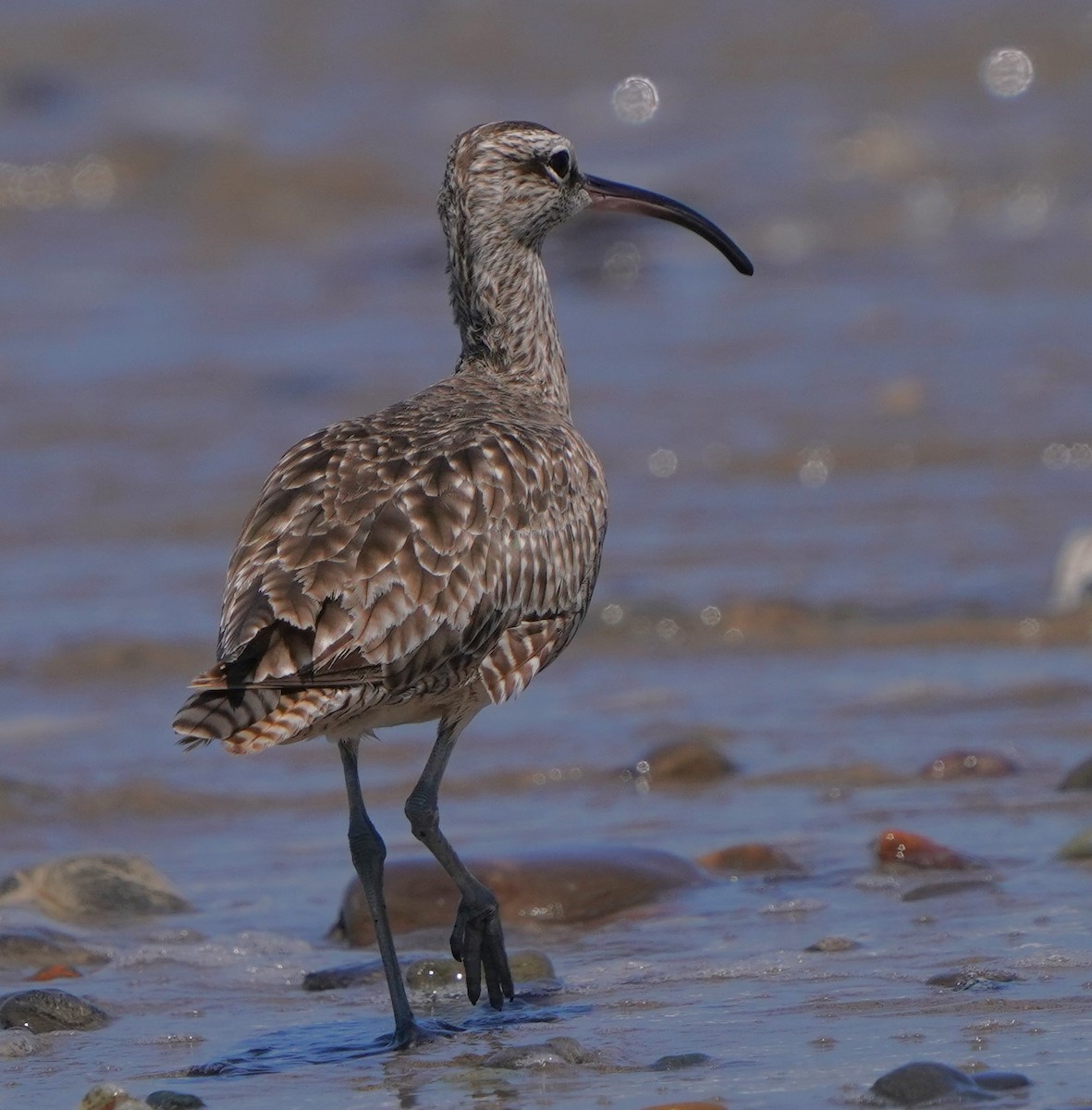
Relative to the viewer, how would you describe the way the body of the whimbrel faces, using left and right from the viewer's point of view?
facing away from the viewer and to the right of the viewer

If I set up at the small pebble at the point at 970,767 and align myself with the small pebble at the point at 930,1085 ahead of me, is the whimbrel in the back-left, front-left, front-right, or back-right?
front-right

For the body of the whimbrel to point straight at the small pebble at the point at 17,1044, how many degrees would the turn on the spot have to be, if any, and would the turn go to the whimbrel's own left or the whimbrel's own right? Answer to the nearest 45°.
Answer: approximately 135° to the whimbrel's own left

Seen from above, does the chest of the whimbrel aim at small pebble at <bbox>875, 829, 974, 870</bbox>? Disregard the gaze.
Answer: yes

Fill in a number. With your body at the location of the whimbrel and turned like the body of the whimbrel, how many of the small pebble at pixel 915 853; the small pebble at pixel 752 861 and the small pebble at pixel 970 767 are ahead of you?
3

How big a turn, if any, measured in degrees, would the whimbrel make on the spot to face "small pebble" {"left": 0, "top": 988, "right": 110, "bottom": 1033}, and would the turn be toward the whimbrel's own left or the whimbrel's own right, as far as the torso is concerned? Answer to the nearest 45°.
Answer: approximately 135° to the whimbrel's own left

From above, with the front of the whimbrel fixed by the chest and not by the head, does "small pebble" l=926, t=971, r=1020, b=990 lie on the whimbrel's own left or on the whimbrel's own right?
on the whimbrel's own right

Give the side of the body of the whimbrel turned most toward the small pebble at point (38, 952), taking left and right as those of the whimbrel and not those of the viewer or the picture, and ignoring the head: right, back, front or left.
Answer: left

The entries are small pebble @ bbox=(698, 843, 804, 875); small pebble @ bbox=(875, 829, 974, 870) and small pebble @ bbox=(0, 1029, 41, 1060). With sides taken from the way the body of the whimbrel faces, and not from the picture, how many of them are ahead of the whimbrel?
2

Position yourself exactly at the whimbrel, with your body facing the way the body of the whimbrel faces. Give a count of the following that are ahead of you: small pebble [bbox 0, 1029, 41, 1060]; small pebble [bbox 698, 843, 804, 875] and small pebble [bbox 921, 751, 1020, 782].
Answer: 2

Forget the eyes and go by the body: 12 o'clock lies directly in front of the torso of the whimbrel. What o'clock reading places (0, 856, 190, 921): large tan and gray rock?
The large tan and gray rock is roughly at 9 o'clock from the whimbrel.

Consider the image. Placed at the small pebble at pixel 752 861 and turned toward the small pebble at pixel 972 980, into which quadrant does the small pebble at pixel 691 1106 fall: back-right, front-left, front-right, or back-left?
front-right

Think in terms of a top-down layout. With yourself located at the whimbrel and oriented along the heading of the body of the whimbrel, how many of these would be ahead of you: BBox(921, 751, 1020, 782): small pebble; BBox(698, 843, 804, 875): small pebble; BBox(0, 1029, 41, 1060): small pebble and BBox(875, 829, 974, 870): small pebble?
3

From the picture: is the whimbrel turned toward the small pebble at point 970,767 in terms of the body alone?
yes
